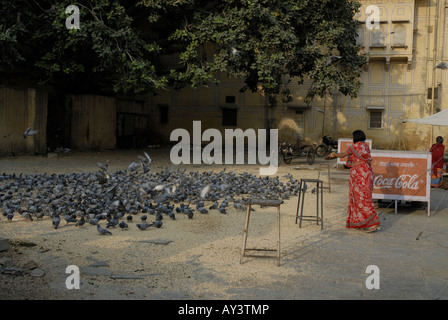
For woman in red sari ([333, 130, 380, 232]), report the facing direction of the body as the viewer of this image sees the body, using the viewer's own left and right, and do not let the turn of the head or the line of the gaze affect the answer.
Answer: facing away from the viewer and to the left of the viewer

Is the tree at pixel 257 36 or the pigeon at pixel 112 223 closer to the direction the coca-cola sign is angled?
the pigeon

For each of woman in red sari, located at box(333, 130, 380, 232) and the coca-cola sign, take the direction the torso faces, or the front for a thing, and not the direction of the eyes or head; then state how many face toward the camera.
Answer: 1

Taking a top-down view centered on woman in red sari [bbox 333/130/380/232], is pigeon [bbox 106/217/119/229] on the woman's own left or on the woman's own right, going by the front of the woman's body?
on the woman's own left

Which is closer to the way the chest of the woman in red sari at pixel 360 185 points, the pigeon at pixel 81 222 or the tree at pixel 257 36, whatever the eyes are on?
the tree

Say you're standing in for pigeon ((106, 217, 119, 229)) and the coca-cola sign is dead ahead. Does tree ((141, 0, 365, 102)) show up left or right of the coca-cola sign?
left

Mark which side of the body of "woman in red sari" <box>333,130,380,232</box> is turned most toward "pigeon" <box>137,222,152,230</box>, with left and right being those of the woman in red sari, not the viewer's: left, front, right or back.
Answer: left

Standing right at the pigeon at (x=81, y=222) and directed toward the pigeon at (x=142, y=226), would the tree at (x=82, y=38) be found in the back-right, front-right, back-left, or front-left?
back-left

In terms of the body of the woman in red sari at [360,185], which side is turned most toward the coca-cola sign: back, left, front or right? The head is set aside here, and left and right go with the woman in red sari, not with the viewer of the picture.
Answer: right

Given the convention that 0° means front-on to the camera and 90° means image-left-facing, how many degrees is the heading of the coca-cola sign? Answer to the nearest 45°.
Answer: approximately 0°

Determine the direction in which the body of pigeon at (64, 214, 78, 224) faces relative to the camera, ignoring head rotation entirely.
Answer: to the viewer's left
